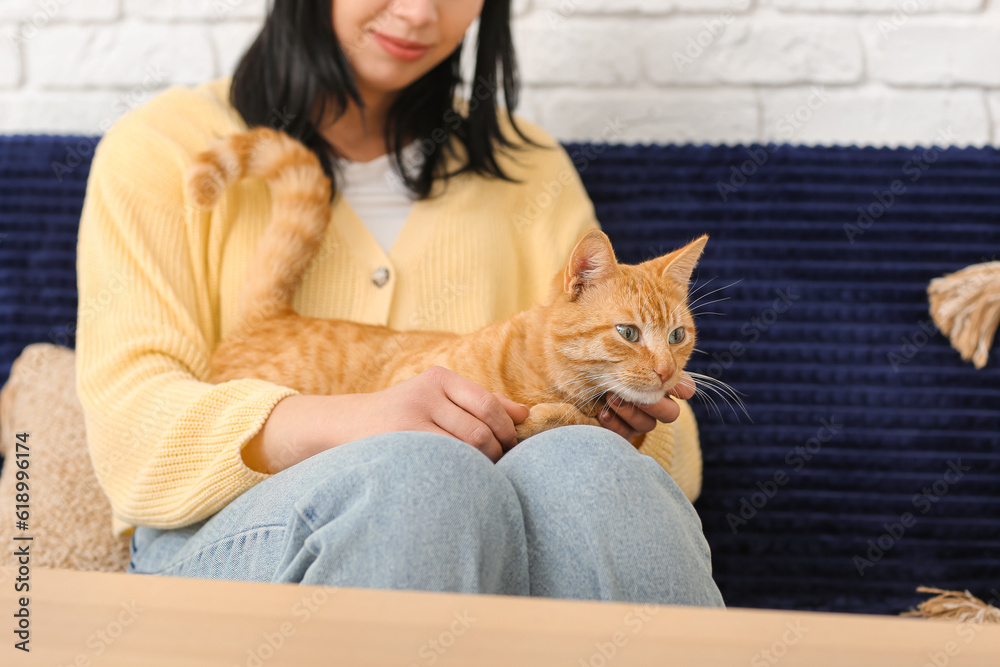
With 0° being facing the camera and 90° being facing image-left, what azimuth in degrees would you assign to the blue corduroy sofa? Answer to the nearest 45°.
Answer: approximately 0°
